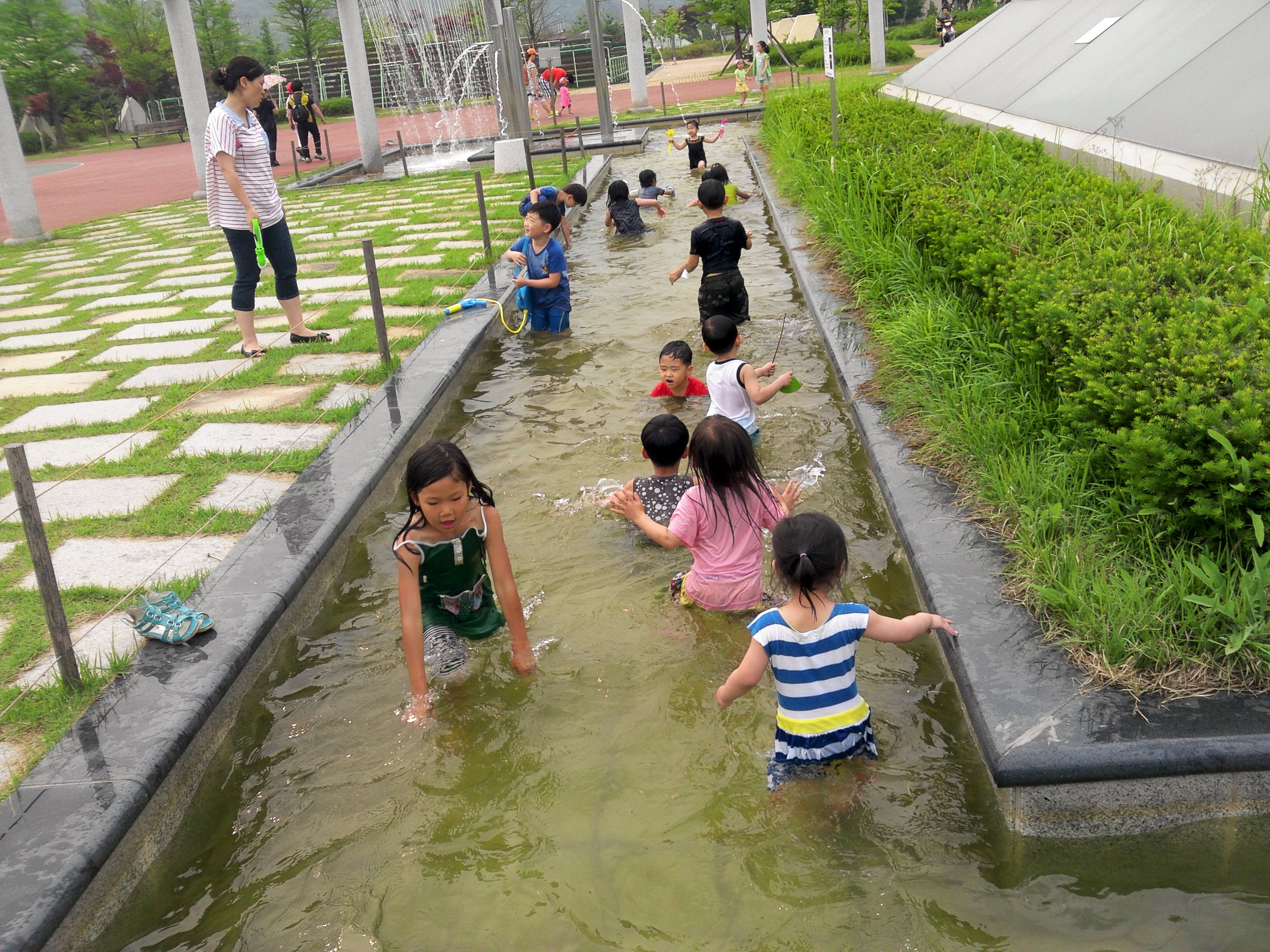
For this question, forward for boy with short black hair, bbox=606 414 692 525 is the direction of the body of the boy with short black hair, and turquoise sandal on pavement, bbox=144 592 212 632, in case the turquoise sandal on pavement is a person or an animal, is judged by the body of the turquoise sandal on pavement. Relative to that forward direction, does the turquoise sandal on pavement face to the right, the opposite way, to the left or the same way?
to the right

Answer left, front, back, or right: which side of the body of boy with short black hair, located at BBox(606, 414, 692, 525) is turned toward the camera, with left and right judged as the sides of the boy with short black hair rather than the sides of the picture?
back

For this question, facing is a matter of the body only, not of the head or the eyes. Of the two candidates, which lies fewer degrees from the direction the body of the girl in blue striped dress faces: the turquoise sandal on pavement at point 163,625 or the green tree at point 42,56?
the green tree

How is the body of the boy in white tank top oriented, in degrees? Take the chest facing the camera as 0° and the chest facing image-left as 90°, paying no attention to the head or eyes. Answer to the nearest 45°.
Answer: approximately 225°

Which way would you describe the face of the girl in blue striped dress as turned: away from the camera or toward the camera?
away from the camera

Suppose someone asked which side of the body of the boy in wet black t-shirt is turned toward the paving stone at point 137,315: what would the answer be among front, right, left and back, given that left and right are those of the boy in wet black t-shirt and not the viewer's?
left

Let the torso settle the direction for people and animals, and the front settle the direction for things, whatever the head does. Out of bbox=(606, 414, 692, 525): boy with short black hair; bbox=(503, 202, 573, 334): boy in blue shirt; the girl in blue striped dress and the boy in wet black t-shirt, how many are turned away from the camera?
3

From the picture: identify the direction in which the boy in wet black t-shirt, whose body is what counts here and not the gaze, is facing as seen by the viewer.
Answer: away from the camera

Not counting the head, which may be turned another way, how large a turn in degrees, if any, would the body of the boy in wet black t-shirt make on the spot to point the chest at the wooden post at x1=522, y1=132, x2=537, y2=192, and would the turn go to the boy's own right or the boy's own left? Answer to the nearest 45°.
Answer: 0° — they already face it

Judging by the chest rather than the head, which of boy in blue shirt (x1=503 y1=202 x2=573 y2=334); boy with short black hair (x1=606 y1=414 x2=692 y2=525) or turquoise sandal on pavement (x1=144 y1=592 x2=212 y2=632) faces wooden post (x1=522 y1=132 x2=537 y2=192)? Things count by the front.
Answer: the boy with short black hair

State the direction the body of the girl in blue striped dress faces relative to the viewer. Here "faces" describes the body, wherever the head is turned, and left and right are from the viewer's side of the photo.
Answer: facing away from the viewer

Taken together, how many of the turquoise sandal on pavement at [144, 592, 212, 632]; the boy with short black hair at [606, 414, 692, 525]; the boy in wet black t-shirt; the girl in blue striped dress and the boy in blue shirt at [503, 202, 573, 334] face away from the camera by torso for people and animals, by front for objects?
3
